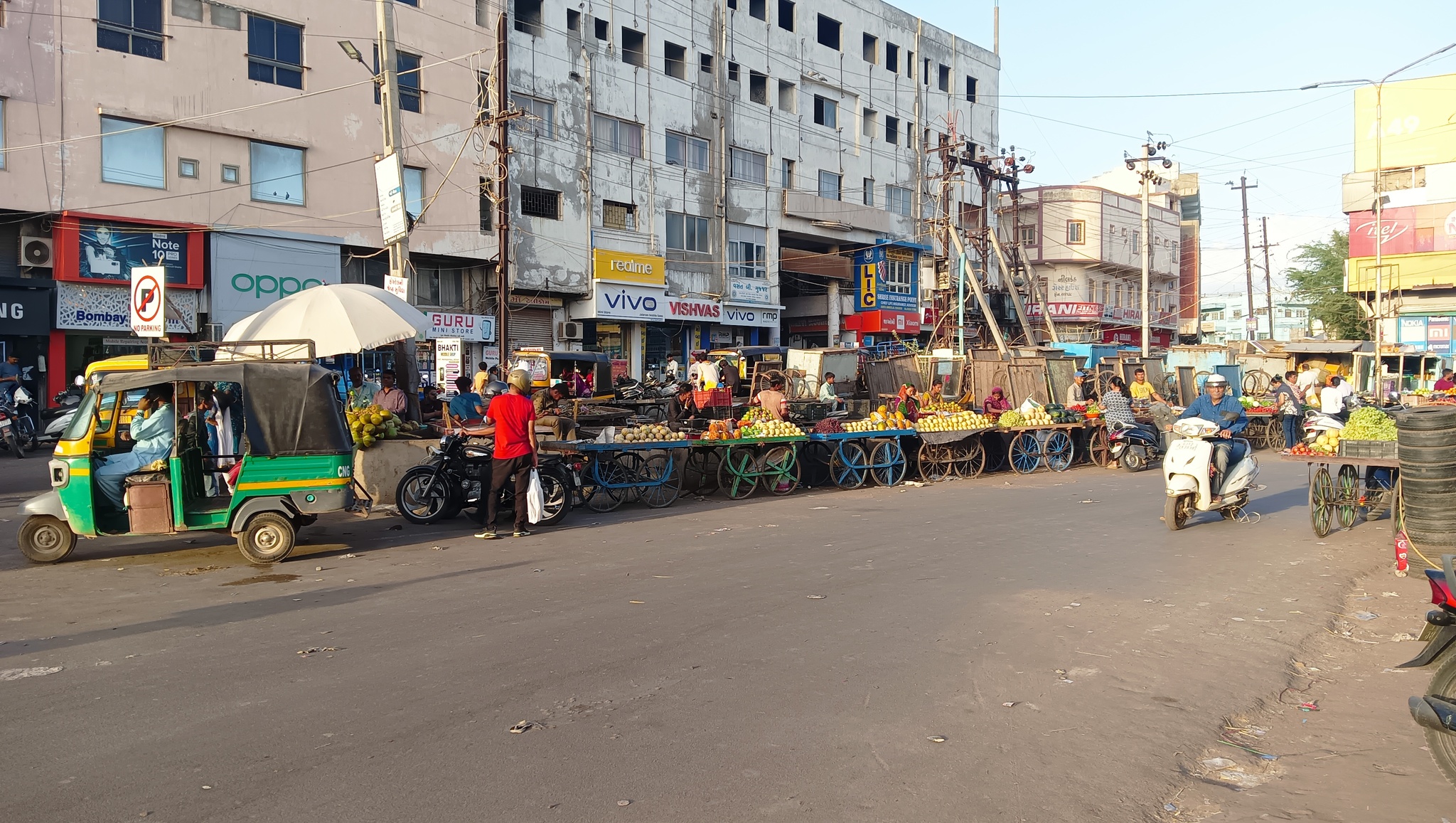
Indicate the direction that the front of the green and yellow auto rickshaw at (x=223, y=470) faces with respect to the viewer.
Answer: facing to the left of the viewer

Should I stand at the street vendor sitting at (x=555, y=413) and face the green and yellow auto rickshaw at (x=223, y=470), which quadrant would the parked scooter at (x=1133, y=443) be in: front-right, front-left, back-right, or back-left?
back-left

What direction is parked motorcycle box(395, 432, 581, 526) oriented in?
to the viewer's left

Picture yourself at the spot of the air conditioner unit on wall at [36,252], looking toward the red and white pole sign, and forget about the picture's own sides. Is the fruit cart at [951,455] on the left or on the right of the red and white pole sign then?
left

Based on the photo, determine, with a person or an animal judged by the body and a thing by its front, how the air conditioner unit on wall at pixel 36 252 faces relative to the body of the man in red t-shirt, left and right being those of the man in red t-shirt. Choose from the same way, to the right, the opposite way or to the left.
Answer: the opposite way

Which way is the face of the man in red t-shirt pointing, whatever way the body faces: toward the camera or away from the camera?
away from the camera

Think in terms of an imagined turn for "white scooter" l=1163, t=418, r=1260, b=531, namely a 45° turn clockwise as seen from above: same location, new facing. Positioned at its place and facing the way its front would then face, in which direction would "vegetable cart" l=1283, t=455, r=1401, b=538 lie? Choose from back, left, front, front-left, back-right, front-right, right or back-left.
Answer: back

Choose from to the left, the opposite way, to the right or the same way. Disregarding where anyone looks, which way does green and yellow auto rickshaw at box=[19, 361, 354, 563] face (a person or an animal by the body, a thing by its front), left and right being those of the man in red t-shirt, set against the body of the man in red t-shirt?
to the left

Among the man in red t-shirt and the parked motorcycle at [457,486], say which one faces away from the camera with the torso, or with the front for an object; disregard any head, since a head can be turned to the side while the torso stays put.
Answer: the man in red t-shirt

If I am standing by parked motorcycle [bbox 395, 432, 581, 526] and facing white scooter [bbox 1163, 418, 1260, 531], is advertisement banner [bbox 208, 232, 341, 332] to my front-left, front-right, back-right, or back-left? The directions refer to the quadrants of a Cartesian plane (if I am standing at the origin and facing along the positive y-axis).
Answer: back-left
